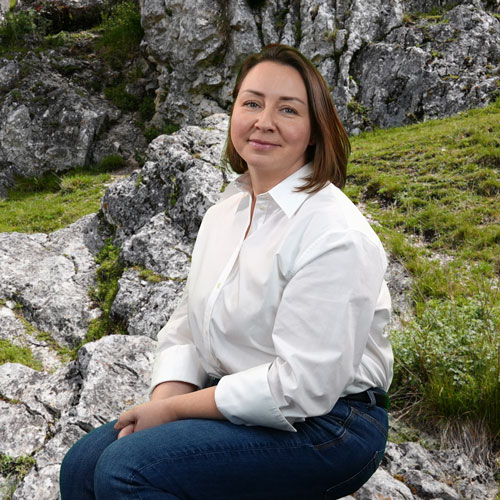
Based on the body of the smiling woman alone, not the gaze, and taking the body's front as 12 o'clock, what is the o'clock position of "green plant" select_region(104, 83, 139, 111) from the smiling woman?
The green plant is roughly at 4 o'clock from the smiling woman.

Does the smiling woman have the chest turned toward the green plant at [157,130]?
no

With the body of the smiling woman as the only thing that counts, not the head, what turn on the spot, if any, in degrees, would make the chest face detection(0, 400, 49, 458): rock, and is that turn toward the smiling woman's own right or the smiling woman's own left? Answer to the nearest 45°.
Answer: approximately 90° to the smiling woman's own right

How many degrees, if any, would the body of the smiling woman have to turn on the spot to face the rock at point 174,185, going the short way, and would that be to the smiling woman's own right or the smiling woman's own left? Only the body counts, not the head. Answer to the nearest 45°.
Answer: approximately 135° to the smiling woman's own right

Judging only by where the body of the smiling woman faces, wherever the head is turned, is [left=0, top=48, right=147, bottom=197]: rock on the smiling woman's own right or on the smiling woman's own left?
on the smiling woman's own right

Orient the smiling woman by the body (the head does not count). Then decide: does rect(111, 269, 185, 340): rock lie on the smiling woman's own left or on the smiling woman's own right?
on the smiling woman's own right

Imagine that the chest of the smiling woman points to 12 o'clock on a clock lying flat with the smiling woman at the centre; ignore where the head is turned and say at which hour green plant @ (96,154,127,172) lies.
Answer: The green plant is roughly at 4 o'clock from the smiling woman.

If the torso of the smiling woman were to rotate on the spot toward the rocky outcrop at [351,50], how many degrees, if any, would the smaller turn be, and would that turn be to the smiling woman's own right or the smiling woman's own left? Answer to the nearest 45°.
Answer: approximately 135° to the smiling woman's own right

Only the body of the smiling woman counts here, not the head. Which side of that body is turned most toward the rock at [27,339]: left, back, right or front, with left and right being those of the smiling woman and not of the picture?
right

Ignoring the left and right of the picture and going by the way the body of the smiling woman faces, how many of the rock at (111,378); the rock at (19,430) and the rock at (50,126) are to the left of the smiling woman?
0

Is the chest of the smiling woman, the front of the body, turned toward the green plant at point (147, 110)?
no

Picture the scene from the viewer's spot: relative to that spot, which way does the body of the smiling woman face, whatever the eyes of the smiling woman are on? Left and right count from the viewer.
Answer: facing the viewer and to the left of the viewer

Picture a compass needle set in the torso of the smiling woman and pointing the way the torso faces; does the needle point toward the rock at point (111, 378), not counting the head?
no
